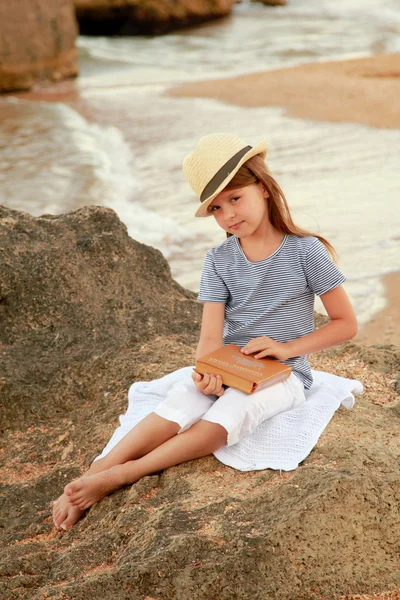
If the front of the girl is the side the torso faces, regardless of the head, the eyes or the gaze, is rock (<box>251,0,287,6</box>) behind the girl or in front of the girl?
behind

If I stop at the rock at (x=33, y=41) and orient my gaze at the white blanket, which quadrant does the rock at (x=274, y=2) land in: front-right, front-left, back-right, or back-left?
back-left

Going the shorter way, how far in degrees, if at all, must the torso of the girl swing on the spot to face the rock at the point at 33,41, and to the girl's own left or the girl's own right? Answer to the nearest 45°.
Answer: approximately 135° to the girl's own right

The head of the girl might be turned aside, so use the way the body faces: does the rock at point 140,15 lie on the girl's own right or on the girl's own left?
on the girl's own right

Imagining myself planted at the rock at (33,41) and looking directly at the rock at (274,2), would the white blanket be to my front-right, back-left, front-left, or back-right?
back-right

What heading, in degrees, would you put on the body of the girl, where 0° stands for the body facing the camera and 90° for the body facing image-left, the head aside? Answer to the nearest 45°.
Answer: approximately 45°
